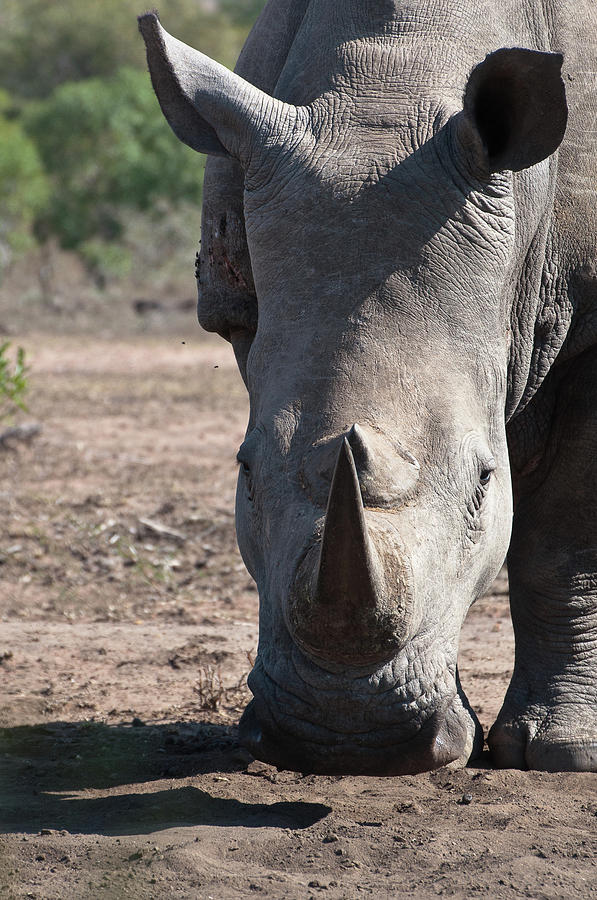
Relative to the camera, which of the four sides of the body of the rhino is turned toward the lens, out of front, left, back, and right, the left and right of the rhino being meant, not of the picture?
front
